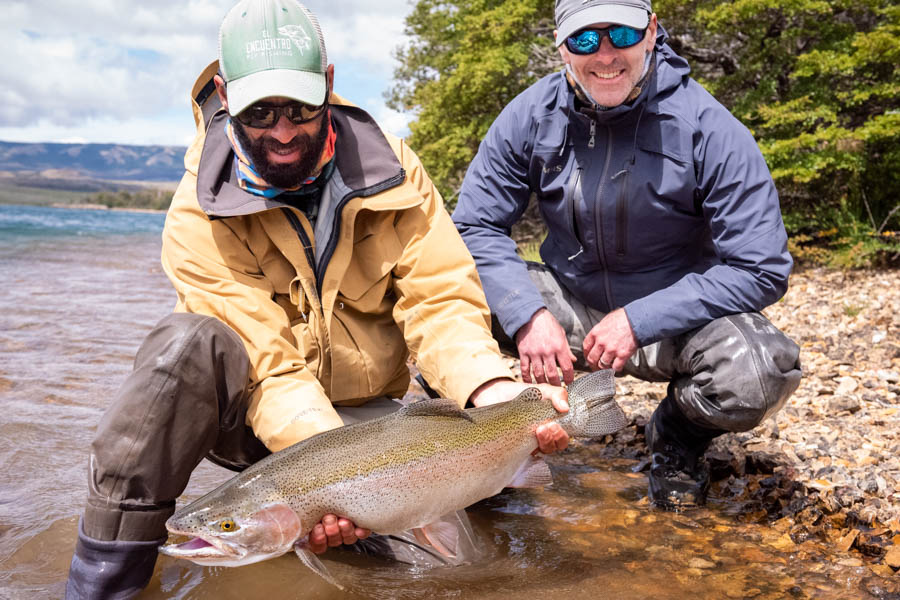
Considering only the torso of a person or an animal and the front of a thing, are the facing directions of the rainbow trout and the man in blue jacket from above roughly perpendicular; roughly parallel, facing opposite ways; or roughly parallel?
roughly perpendicular

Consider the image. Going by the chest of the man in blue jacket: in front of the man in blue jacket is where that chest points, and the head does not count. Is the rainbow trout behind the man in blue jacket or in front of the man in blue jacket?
in front

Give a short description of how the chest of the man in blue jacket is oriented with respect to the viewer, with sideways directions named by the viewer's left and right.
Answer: facing the viewer

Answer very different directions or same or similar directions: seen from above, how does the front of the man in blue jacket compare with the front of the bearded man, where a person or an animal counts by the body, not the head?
same or similar directions

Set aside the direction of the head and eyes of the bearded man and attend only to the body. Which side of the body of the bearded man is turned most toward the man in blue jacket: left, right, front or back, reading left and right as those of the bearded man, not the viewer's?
left

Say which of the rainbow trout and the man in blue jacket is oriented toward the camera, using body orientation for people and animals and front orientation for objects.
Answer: the man in blue jacket

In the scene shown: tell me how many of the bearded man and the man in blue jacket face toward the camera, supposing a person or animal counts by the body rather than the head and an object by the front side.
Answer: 2

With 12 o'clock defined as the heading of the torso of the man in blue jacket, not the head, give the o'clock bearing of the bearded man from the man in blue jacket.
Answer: The bearded man is roughly at 2 o'clock from the man in blue jacket.

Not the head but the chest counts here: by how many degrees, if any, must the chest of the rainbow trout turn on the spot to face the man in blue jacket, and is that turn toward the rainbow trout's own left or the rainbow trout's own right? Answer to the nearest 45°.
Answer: approximately 135° to the rainbow trout's own right

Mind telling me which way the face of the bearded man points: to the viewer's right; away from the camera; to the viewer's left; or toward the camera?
toward the camera

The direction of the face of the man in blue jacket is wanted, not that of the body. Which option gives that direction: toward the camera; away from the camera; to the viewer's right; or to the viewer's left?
toward the camera

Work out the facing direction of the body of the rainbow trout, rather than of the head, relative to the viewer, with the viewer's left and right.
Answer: facing to the left of the viewer
